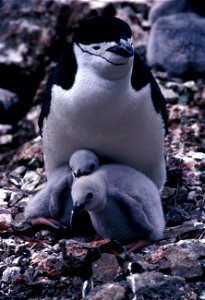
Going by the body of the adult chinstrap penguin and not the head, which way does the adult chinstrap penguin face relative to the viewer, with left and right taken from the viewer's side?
facing the viewer

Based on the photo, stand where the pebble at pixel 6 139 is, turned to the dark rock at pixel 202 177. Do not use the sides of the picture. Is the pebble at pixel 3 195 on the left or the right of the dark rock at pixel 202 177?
right

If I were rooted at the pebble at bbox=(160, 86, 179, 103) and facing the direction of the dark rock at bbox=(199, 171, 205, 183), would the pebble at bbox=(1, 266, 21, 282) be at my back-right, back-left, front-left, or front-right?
front-right

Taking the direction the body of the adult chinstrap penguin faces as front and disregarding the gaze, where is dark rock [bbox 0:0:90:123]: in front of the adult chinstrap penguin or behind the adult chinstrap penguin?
behind

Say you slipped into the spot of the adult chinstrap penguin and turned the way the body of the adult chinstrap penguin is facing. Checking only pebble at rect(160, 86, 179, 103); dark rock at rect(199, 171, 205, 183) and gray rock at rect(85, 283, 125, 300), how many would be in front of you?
1

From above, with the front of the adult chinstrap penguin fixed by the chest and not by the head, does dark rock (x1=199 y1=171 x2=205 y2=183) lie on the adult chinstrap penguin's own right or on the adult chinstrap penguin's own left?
on the adult chinstrap penguin's own left

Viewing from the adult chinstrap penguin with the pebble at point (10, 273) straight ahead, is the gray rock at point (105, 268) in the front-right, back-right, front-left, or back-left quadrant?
front-left

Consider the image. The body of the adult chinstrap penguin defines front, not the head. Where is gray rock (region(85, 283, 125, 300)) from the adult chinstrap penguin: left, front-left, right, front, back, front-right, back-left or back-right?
front

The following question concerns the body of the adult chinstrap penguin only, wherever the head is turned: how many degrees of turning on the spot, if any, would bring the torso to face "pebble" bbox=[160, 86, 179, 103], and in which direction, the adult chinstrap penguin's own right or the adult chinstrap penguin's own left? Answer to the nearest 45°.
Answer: approximately 180°

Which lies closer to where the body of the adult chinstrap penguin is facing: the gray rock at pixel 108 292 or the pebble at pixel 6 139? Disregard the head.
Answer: the gray rock

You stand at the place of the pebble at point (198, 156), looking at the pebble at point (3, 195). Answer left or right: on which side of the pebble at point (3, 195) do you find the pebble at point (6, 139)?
right
